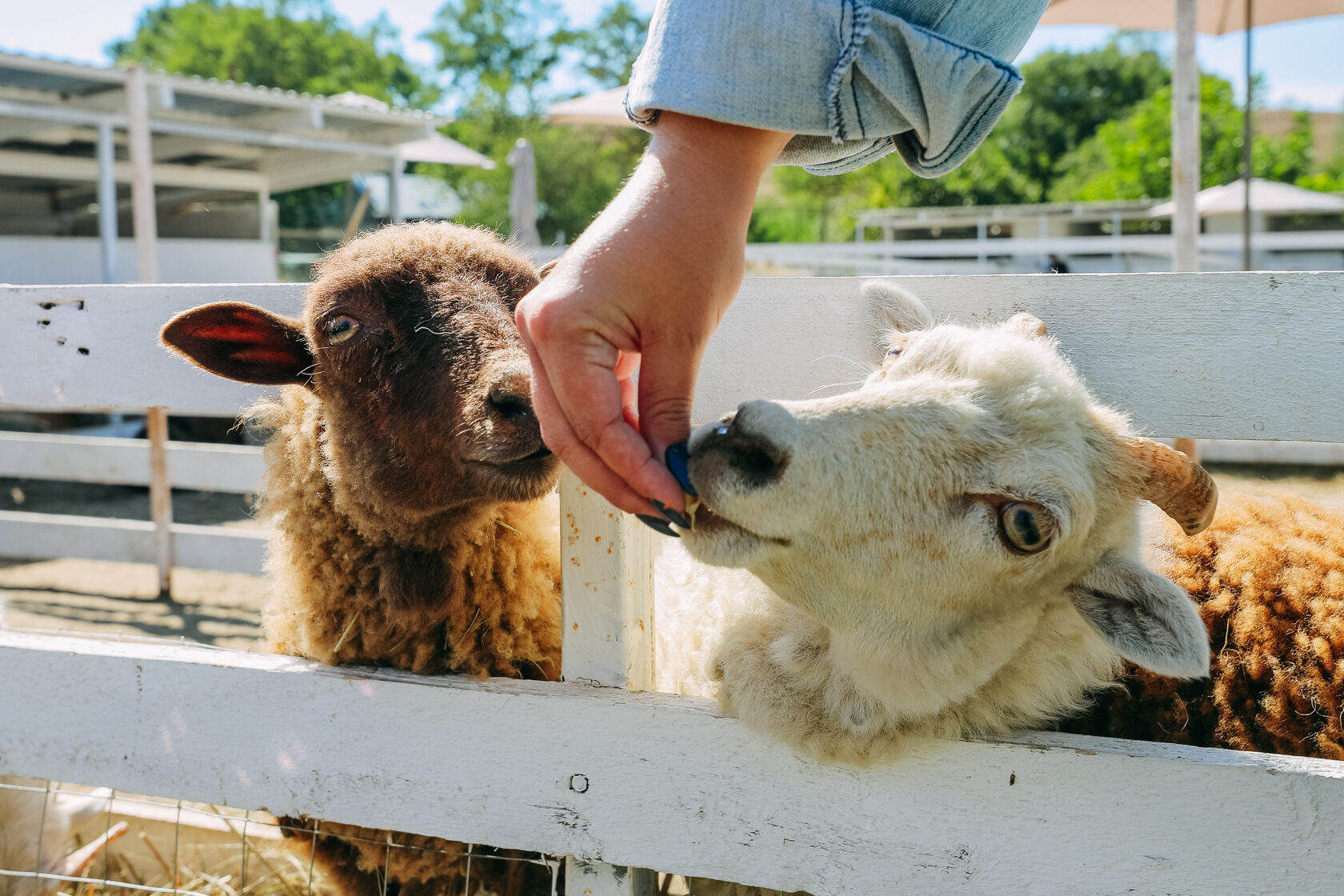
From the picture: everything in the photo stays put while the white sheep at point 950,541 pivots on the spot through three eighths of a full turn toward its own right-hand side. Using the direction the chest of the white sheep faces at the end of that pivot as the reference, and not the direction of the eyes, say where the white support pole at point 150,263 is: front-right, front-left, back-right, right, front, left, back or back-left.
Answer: front-left

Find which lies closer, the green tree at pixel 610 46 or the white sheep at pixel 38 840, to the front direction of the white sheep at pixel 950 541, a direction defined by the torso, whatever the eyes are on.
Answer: the white sheep

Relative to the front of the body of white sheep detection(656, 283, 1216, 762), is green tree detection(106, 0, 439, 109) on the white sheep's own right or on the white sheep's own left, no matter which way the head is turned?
on the white sheep's own right

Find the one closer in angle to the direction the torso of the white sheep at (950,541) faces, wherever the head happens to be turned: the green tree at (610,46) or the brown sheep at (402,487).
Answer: the brown sheep

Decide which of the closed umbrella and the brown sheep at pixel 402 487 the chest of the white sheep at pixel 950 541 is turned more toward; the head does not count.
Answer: the brown sheep

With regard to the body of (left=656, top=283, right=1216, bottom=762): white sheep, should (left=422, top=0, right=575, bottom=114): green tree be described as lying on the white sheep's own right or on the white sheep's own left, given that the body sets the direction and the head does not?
on the white sheep's own right

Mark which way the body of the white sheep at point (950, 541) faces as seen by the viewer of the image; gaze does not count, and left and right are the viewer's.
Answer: facing the viewer and to the left of the viewer

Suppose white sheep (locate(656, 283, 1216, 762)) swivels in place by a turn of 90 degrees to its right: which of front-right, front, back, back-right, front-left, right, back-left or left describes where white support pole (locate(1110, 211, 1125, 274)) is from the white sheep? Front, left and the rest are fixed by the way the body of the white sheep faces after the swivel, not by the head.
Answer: front-right
